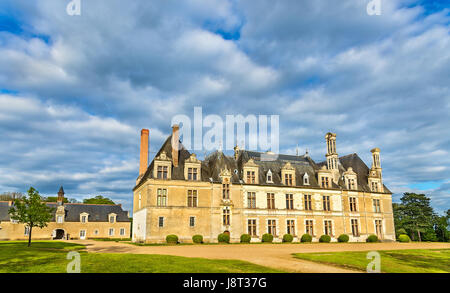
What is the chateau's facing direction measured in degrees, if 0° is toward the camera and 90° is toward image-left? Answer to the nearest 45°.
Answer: approximately 0°

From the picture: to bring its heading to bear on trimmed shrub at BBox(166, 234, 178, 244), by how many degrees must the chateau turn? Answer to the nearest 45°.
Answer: approximately 45° to its right

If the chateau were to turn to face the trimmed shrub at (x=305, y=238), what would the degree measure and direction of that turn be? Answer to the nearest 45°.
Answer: approximately 90° to its left

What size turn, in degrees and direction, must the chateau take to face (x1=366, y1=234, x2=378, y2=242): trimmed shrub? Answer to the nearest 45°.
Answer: approximately 90° to its left

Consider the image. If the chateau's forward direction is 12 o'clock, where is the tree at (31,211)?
The tree is roughly at 2 o'clock from the chateau.

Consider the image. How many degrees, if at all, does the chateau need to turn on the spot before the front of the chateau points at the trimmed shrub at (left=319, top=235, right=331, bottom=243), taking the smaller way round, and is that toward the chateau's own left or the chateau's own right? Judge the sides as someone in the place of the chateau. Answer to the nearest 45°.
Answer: approximately 90° to the chateau's own left
